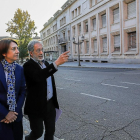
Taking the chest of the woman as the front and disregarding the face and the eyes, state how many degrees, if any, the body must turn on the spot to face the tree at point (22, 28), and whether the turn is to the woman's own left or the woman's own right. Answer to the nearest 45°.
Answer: approximately 180°

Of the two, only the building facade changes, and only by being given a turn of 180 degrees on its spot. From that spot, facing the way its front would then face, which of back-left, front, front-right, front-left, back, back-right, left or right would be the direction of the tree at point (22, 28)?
left

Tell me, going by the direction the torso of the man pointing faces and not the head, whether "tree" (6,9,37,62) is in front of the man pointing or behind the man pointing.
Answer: behind

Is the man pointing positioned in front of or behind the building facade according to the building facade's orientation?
in front

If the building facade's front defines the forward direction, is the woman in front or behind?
in front

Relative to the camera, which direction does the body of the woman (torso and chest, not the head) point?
toward the camera

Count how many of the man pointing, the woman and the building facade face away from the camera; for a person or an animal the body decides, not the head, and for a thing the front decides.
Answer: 0

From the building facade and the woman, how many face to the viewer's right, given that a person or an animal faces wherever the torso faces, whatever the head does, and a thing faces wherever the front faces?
0

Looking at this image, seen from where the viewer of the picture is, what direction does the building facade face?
facing the viewer and to the left of the viewer
